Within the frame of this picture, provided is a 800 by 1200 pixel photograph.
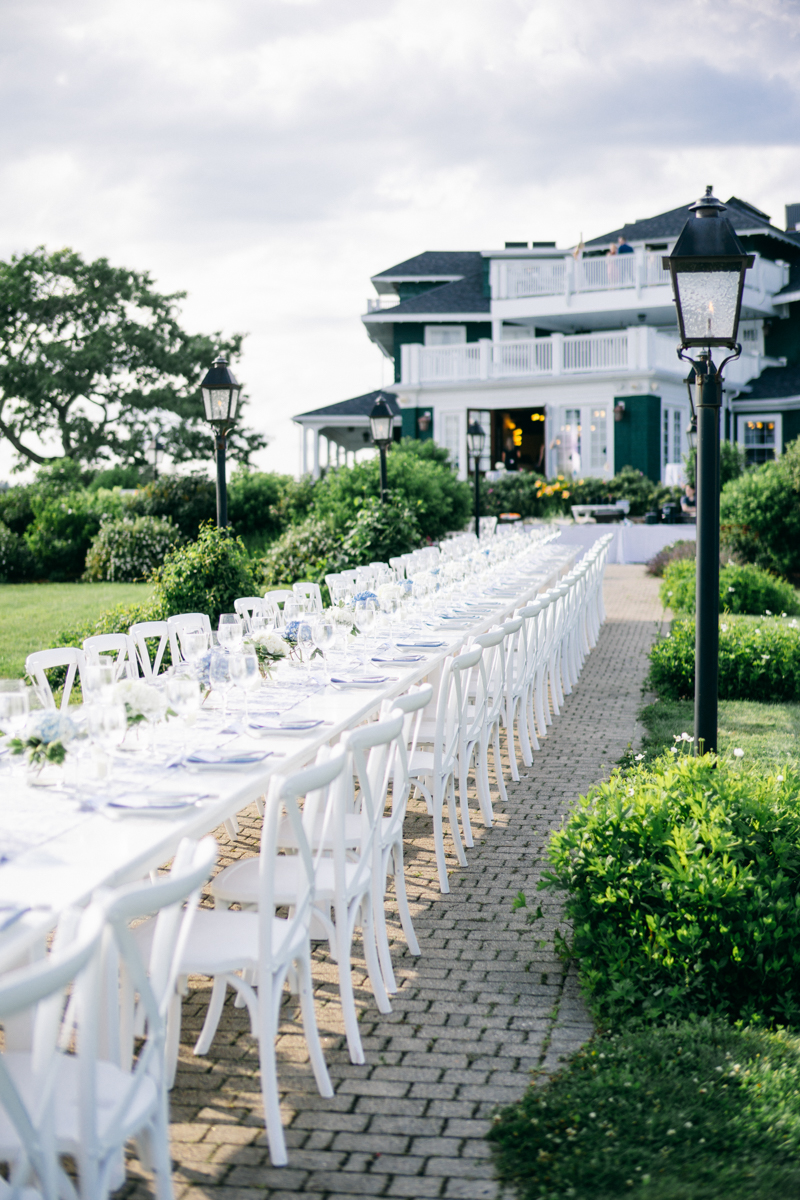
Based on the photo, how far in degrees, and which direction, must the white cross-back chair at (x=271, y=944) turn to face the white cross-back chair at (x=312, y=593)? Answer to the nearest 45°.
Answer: approximately 45° to its right

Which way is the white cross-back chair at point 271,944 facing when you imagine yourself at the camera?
facing away from the viewer and to the left of the viewer

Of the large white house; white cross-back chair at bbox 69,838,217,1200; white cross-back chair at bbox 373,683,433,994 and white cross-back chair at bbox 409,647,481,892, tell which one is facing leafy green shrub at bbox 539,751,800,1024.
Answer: the large white house

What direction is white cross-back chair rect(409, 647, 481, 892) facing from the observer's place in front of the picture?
facing to the left of the viewer

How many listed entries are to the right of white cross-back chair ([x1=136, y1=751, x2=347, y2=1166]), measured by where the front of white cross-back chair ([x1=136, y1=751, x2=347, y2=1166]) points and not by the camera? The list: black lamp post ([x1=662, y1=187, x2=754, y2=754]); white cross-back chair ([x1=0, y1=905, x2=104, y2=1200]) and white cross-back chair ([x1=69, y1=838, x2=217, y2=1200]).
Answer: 1

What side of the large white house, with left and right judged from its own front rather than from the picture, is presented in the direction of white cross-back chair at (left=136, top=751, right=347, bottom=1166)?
front

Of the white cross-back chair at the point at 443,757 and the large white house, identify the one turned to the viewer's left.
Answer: the white cross-back chair

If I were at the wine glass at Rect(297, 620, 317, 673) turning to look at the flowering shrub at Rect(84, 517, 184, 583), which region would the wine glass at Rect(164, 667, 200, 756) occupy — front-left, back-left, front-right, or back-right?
back-left

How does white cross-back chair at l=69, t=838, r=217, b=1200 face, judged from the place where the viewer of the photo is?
facing away from the viewer and to the left of the viewer

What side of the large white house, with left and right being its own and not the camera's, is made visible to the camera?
front

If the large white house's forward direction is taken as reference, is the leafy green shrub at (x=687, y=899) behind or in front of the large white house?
in front

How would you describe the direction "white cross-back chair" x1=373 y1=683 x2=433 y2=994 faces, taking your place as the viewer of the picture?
facing to the left of the viewer

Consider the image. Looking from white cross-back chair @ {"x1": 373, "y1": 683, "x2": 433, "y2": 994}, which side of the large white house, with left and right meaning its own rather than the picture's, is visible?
front

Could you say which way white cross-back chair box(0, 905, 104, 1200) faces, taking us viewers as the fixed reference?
facing away from the viewer and to the left of the viewer

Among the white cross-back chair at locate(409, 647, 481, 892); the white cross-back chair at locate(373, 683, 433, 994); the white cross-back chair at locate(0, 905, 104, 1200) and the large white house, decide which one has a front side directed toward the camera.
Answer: the large white house

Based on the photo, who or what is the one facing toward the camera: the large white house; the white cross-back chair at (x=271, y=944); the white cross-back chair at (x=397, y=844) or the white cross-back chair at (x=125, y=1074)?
the large white house

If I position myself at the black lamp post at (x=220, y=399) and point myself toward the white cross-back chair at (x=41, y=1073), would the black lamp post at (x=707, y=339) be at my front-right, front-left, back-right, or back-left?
front-left
